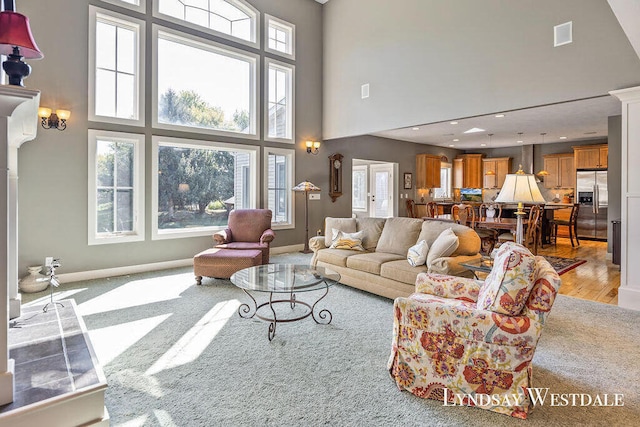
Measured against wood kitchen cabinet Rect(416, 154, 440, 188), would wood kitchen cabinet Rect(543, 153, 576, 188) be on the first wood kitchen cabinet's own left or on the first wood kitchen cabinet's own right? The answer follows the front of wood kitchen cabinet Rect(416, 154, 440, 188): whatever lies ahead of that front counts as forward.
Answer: on the first wood kitchen cabinet's own left

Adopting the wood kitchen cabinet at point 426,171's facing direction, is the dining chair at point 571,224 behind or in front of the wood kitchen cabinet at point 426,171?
in front

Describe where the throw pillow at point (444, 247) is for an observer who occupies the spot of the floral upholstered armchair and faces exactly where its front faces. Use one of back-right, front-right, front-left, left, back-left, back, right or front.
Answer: right

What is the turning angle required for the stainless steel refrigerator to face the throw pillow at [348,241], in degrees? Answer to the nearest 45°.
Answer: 0° — it already faces it

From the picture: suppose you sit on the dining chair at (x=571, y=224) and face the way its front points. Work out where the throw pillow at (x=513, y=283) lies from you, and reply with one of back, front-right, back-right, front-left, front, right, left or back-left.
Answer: left

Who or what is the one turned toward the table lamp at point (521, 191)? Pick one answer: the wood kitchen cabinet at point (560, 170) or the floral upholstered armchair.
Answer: the wood kitchen cabinet

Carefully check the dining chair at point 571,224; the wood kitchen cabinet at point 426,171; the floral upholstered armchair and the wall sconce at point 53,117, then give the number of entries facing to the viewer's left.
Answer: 2

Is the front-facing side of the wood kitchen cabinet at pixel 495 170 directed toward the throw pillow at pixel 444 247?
yes

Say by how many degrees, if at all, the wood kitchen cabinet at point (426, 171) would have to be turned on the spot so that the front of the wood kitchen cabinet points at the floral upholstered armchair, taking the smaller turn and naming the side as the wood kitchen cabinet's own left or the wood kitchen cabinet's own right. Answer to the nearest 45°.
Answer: approximately 45° to the wood kitchen cabinet's own right

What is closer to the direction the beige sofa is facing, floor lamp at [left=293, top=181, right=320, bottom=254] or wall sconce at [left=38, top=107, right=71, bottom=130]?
the wall sconce

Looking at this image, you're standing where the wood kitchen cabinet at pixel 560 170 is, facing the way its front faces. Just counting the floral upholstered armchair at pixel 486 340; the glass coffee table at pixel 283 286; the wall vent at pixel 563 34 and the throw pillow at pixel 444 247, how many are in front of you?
4

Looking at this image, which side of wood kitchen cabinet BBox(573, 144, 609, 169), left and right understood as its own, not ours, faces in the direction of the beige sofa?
front

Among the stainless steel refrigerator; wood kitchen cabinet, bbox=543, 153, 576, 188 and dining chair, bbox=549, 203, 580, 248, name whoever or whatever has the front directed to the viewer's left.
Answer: the dining chair
